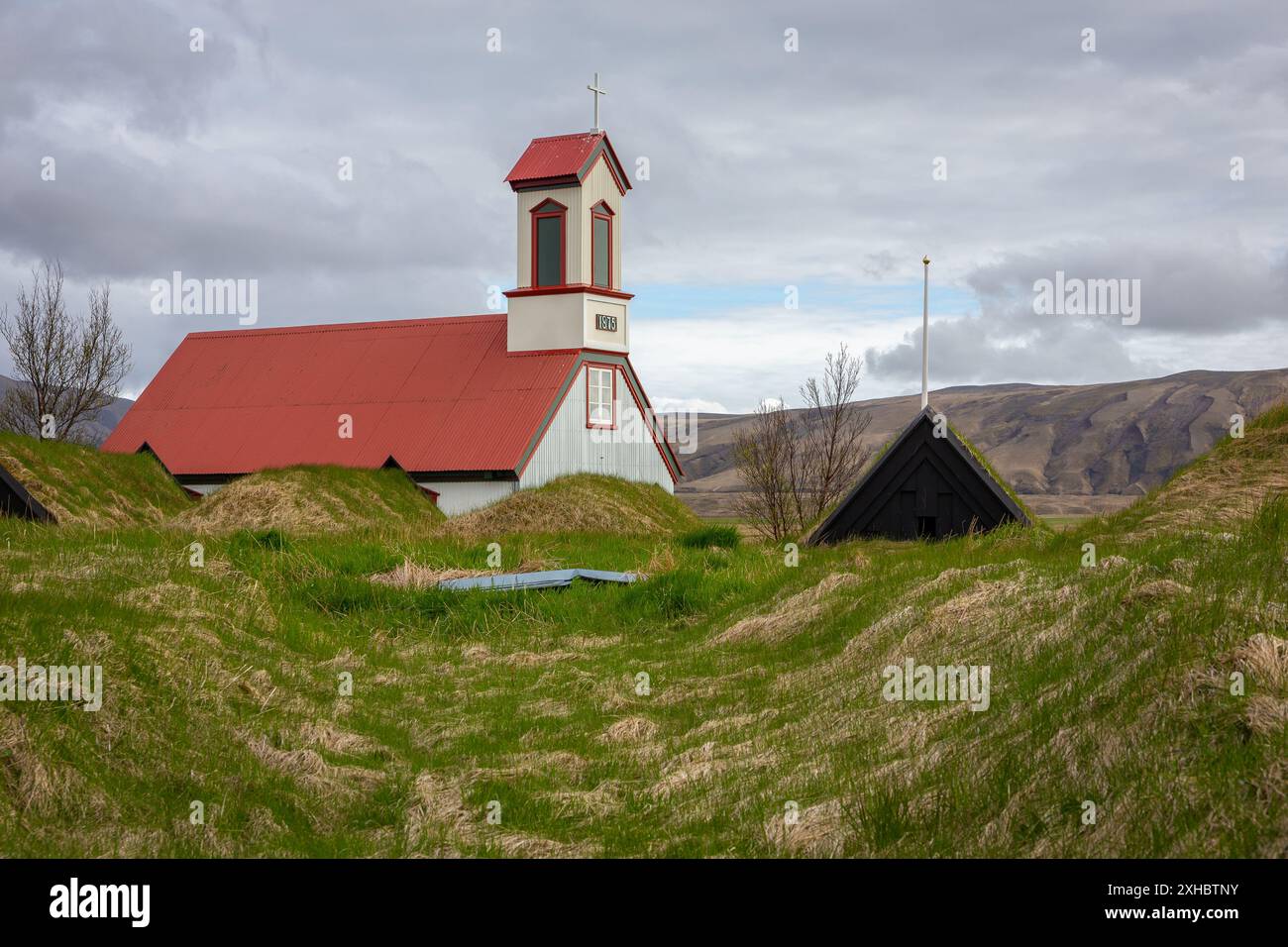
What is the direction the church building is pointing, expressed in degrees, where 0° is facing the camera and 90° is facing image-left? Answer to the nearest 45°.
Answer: approximately 315°

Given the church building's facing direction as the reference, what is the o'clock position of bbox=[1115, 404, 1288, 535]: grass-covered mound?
The grass-covered mound is roughly at 1 o'clock from the church building.

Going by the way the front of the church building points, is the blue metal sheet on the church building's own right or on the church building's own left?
on the church building's own right

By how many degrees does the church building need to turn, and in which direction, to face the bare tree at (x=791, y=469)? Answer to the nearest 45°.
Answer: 0° — it already faces it

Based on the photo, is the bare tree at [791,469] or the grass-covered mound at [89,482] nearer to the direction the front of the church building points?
the bare tree

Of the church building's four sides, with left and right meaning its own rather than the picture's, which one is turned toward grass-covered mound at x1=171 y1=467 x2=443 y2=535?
right

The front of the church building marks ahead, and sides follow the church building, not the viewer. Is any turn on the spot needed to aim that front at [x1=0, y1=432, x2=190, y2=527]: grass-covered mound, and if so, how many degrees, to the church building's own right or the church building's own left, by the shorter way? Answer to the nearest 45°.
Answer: approximately 90° to the church building's own right
